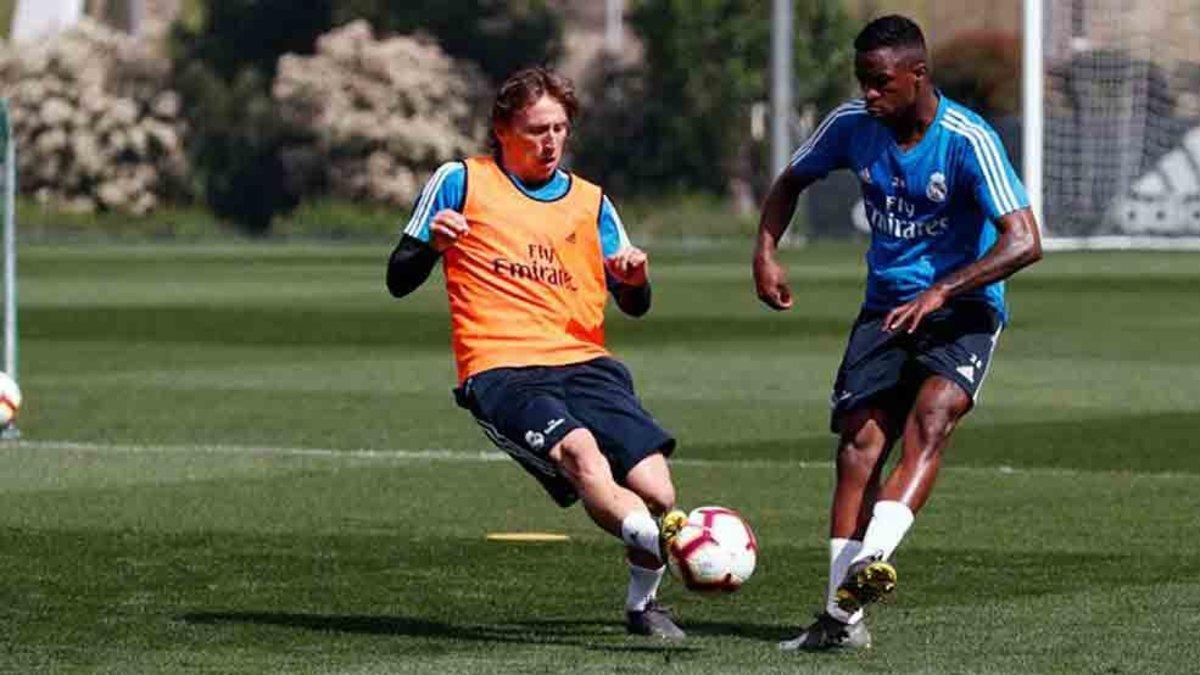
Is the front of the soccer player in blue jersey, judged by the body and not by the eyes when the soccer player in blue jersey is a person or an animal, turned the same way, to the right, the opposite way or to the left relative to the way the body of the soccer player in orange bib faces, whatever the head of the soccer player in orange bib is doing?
to the right

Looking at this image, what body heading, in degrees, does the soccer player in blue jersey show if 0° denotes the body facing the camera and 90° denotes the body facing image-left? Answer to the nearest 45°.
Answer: approximately 45°

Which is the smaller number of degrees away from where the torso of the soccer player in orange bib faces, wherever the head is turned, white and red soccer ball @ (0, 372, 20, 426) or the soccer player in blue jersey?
the soccer player in blue jersey

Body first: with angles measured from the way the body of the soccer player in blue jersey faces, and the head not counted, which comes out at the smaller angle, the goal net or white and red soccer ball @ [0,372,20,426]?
the white and red soccer ball

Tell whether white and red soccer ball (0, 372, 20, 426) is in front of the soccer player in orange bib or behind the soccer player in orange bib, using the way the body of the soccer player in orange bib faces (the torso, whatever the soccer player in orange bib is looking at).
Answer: behind

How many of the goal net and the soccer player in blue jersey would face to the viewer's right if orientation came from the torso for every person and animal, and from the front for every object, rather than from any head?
0

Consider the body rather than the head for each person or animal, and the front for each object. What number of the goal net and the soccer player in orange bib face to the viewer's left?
0

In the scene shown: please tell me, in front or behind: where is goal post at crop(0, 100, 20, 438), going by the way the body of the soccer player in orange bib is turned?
behind

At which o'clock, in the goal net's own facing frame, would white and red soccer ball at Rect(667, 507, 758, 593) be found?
The white and red soccer ball is roughly at 12 o'clock from the goal net.

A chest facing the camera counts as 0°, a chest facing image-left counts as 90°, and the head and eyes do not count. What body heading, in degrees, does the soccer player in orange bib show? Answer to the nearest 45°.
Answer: approximately 315°
